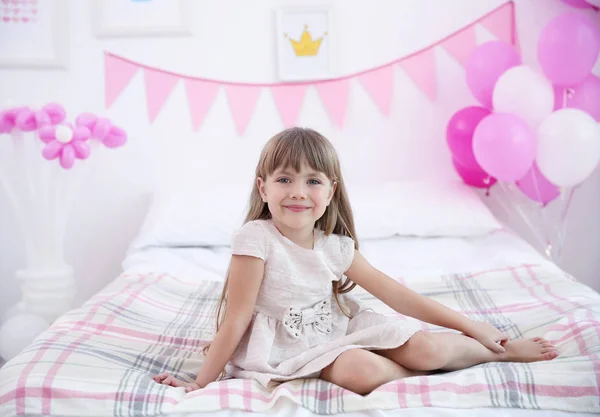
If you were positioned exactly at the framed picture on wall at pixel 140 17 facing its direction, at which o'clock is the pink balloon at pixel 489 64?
The pink balloon is roughly at 10 o'clock from the framed picture on wall.

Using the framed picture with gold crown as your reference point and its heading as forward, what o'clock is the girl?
The girl is roughly at 12 o'clock from the framed picture with gold crown.

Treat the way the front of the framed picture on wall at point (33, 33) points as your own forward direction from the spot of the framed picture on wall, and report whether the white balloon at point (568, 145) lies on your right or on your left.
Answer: on your left

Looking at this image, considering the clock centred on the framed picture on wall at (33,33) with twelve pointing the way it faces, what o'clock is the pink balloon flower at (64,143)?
The pink balloon flower is roughly at 12 o'clock from the framed picture on wall.

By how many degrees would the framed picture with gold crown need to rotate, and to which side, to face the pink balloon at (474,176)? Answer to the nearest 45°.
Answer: approximately 90° to its left

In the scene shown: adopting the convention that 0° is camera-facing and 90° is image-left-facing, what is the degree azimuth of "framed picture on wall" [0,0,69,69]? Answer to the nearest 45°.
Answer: approximately 0°

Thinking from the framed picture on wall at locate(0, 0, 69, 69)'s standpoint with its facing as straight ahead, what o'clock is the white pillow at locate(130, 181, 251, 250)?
The white pillow is roughly at 11 o'clock from the framed picture on wall.

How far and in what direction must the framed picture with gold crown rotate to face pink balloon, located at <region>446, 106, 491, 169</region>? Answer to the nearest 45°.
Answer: approximately 45° to its left

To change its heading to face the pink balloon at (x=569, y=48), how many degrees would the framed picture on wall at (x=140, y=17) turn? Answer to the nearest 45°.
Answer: approximately 45° to its left
